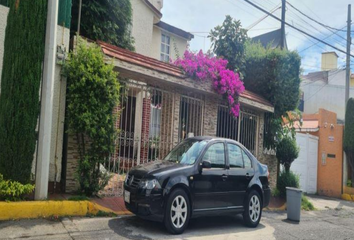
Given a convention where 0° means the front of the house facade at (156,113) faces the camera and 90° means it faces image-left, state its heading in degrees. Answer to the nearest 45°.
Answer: approximately 315°

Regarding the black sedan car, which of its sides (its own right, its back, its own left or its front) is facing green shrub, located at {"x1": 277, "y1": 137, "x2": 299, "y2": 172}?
back

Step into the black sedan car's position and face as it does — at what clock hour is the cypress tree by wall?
The cypress tree by wall is roughly at 1 o'clock from the black sedan car.

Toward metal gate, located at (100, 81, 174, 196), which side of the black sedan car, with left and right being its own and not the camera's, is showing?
right

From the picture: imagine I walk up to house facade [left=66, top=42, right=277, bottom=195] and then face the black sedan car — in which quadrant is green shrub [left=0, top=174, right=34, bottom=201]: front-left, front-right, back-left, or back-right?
front-right

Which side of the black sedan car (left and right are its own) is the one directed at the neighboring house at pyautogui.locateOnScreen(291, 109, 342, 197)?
back

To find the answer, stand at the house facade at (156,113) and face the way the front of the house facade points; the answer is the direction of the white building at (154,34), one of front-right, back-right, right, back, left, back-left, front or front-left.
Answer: back-left

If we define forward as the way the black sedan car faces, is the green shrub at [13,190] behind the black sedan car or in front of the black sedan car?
in front

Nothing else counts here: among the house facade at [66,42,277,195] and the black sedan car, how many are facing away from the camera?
0

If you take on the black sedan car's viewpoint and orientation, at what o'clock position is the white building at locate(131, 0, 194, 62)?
The white building is roughly at 4 o'clock from the black sedan car.

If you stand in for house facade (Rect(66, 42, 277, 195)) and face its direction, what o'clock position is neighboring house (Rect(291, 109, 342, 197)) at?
The neighboring house is roughly at 9 o'clock from the house facade.

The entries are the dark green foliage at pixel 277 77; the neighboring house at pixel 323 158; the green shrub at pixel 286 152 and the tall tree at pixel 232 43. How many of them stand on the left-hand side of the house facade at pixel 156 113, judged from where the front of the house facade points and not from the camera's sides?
4

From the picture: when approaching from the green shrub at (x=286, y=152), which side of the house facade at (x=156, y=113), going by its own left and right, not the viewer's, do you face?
left

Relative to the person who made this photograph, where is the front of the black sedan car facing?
facing the viewer and to the left of the viewer

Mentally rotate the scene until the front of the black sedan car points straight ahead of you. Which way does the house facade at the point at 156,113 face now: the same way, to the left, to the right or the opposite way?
to the left

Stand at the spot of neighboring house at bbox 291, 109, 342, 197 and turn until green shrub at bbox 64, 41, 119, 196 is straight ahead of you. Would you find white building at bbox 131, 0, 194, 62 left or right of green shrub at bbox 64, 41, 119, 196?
right
